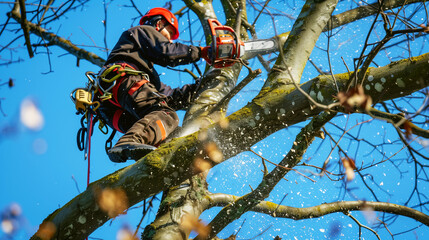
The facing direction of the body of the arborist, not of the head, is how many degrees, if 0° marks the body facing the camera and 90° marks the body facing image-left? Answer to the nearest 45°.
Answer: approximately 270°
